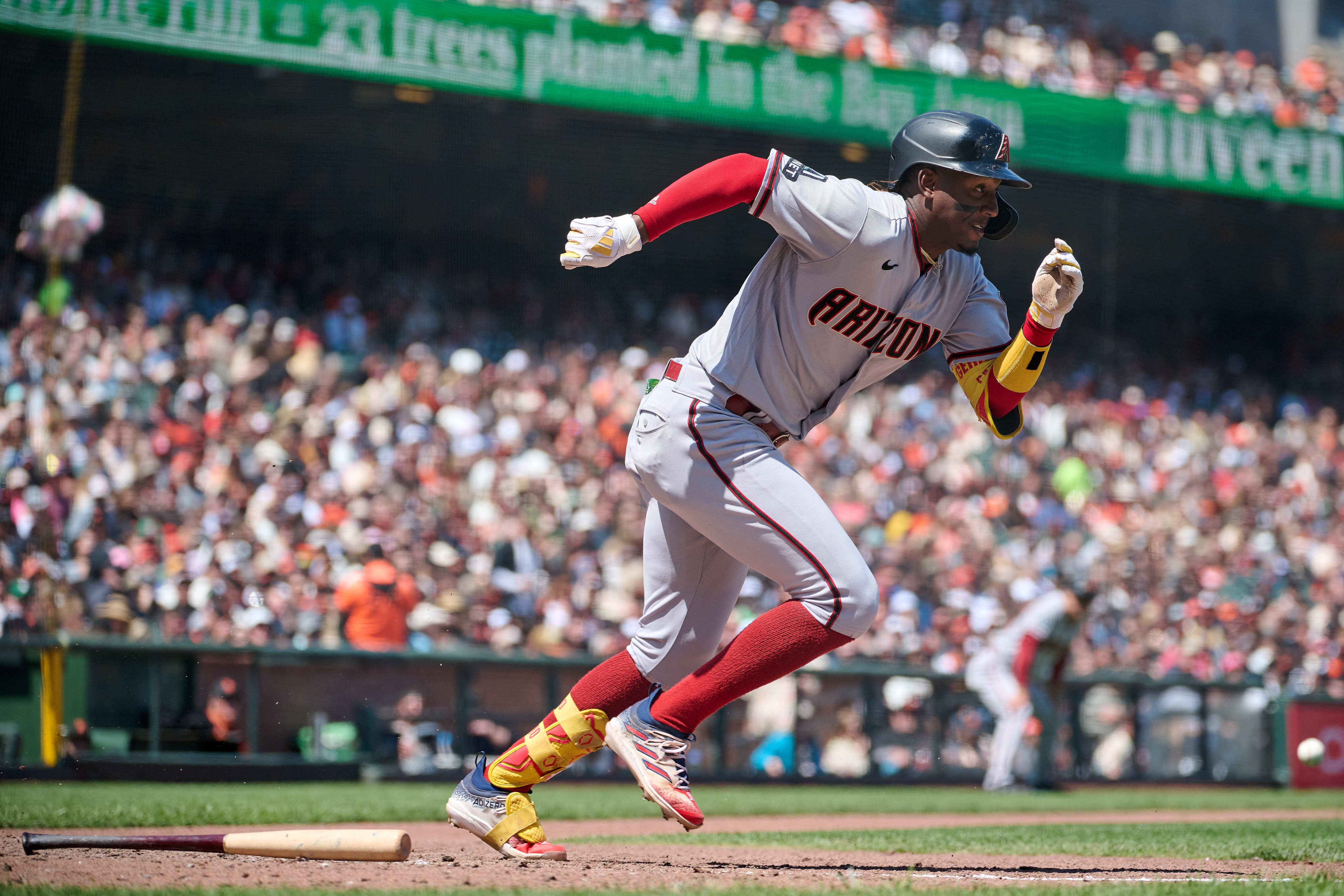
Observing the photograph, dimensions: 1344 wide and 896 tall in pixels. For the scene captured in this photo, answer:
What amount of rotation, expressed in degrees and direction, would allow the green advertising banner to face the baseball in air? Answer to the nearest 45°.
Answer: approximately 45° to its left

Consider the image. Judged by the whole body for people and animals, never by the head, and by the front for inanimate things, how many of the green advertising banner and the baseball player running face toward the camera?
1

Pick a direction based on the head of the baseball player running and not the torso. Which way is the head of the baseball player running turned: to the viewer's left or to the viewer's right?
to the viewer's right

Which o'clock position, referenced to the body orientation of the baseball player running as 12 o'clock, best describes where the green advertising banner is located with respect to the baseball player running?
The green advertising banner is roughly at 9 o'clock from the baseball player running.

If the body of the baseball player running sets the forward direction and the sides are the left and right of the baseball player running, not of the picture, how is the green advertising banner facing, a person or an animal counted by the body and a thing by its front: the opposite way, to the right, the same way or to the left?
to the right

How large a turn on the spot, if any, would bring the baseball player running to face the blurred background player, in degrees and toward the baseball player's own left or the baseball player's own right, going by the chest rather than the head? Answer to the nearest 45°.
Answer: approximately 90° to the baseball player's own left

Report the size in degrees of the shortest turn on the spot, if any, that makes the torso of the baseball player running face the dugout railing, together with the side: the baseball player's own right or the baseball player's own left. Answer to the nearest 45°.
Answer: approximately 90° to the baseball player's own left

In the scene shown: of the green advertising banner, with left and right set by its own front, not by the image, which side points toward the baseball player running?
front

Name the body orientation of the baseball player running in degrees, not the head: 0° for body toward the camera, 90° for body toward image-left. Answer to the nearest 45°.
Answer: approximately 270°

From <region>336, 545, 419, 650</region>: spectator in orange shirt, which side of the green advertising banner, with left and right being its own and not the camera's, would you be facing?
front

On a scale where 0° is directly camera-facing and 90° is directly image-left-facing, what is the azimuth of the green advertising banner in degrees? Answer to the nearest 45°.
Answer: approximately 0°

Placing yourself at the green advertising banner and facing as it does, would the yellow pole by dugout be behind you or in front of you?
in front

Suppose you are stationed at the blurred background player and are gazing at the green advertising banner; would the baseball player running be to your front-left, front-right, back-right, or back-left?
back-left
